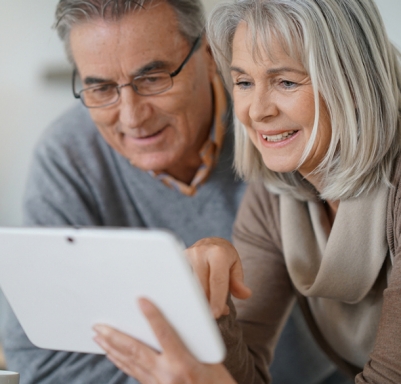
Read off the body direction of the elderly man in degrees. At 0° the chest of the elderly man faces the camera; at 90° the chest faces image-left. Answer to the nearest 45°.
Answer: approximately 0°

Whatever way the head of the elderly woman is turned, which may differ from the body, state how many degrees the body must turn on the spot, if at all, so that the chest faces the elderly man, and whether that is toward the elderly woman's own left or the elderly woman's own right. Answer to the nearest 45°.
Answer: approximately 90° to the elderly woman's own right

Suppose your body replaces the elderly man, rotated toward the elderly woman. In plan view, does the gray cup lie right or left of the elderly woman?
right

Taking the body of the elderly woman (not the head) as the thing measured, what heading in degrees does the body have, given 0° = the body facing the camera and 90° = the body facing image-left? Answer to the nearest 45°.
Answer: approximately 45°

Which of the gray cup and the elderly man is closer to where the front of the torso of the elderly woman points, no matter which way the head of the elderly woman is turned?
the gray cup
